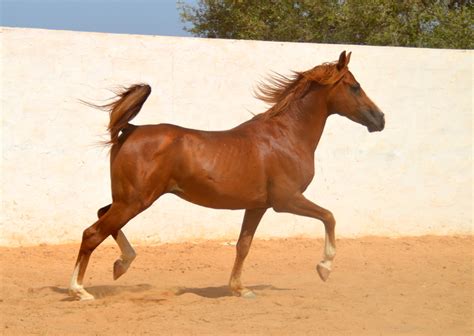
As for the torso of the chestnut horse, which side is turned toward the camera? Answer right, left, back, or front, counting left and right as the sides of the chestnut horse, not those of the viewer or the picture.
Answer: right
